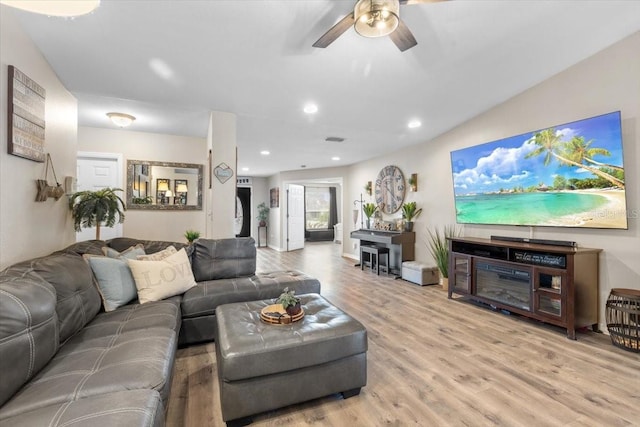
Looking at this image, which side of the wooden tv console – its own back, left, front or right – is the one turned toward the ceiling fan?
front

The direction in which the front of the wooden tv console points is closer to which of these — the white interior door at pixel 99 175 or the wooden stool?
the white interior door

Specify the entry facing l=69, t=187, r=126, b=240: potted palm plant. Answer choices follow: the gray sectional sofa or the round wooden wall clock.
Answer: the round wooden wall clock

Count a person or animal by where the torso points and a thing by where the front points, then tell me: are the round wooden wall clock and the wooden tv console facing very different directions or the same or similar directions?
same or similar directions

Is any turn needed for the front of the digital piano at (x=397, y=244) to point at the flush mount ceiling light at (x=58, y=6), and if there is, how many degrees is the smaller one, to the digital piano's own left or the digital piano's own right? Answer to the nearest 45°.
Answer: approximately 45° to the digital piano's own left

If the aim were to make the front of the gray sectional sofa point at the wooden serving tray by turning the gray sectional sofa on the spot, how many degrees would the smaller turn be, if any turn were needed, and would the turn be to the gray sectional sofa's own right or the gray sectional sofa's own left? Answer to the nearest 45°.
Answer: approximately 45° to the gray sectional sofa's own left

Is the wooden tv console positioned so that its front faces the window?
no

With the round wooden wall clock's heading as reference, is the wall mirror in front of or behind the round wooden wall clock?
in front

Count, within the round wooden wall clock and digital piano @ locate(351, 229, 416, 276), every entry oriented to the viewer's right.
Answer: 0

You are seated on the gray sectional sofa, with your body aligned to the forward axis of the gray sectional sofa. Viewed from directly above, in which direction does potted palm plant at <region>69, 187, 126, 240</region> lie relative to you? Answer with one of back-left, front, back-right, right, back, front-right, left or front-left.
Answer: back-left

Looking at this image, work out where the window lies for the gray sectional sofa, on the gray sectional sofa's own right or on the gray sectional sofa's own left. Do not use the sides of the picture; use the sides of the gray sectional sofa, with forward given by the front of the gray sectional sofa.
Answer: on the gray sectional sofa's own left

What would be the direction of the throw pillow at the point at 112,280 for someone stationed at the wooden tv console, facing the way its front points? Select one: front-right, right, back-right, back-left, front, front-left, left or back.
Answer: front

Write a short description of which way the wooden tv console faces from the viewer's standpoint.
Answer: facing the viewer and to the left of the viewer

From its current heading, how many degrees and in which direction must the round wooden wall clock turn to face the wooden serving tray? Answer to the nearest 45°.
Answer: approximately 45° to its left

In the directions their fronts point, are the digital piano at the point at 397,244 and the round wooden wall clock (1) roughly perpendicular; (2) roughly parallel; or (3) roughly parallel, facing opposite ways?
roughly parallel

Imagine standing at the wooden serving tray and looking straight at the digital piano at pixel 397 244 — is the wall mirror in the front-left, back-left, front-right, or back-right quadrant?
front-left

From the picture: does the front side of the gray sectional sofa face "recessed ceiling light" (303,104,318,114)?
no

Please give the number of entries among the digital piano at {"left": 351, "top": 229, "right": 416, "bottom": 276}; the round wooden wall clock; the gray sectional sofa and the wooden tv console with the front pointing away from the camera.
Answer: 0

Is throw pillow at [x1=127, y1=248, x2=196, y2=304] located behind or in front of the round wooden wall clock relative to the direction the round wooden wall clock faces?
in front
